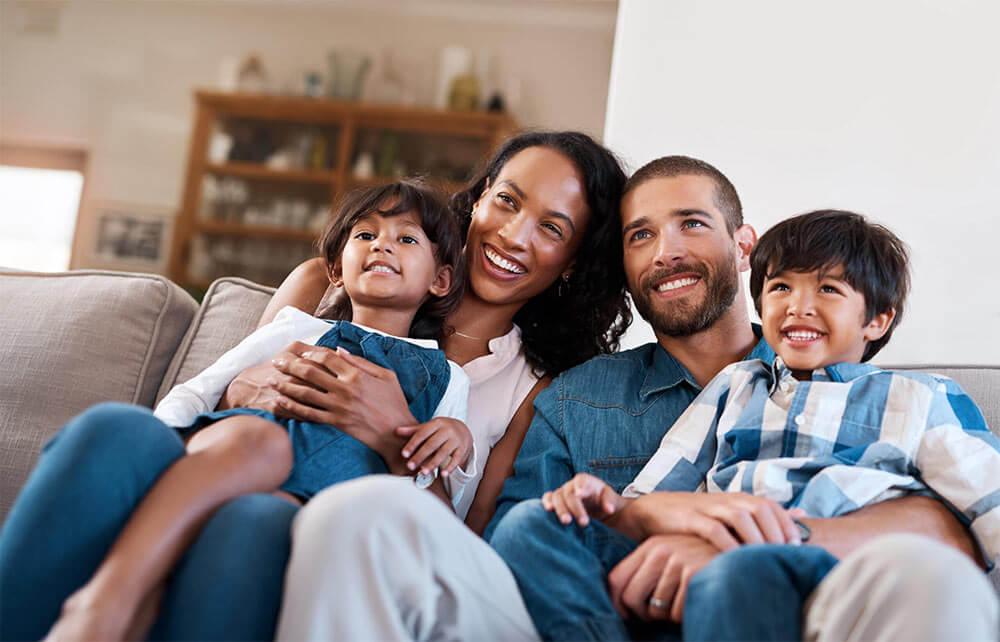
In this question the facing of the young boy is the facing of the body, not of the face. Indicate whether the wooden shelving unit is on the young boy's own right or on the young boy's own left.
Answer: on the young boy's own right

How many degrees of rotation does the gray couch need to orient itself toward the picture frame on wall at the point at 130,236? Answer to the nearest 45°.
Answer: approximately 135° to its right

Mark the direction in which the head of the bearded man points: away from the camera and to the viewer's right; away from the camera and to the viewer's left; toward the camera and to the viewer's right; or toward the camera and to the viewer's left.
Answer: toward the camera and to the viewer's left

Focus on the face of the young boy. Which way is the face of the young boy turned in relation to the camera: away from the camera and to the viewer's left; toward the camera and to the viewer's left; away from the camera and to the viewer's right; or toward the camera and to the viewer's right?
toward the camera and to the viewer's left

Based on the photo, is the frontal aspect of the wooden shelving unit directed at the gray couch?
yes

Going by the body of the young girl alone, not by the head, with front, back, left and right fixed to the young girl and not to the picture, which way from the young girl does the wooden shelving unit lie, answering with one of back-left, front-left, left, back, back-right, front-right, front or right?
back-right

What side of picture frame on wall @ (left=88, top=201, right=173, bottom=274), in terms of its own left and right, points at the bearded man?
front

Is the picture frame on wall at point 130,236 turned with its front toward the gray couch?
yes
